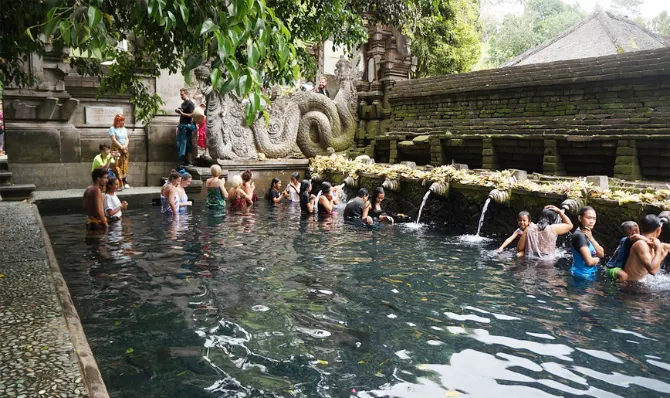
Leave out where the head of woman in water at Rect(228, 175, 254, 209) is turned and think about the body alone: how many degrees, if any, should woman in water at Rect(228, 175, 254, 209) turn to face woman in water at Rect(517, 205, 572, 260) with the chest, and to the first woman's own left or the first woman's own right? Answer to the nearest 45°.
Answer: approximately 90° to the first woman's own right

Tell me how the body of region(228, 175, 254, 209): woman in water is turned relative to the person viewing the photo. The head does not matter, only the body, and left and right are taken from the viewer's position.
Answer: facing away from the viewer and to the right of the viewer

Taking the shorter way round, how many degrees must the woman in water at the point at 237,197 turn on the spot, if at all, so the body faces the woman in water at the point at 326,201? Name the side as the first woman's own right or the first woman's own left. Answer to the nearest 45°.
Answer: approximately 90° to the first woman's own right

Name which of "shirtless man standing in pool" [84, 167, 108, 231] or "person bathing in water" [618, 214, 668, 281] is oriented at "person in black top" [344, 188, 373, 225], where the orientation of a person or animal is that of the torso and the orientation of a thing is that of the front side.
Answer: the shirtless man standing in pool

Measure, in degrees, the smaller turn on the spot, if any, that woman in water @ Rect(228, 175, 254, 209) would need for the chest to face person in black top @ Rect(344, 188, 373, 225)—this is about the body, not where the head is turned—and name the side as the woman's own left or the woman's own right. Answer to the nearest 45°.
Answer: approximately 90° to the woman's own right

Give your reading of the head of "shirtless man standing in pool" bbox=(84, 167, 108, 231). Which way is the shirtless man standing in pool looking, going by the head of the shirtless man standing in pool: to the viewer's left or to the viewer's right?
to the viewer's right

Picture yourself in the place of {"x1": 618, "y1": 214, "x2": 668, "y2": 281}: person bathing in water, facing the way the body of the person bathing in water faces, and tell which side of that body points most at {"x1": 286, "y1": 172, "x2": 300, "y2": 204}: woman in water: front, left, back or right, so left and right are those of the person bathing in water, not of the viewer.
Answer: left
